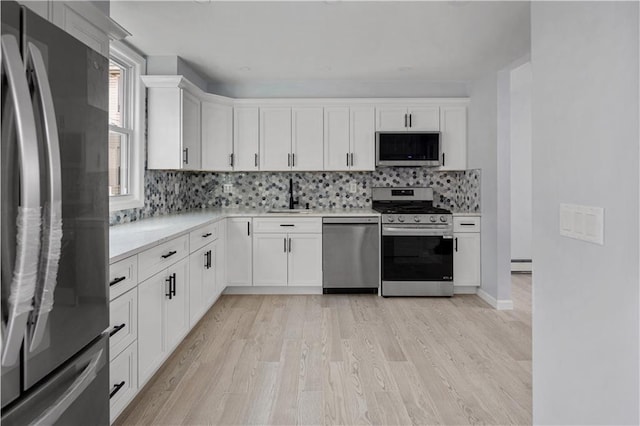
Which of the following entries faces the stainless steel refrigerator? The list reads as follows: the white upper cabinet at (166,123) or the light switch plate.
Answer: the light switch plate

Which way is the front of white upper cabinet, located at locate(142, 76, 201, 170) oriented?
to the viewer's right

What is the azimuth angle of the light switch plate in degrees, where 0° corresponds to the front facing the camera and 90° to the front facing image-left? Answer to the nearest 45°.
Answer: approximately 45°

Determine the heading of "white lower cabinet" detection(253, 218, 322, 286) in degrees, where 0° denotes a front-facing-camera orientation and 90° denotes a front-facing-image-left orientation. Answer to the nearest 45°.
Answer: approximately 0°

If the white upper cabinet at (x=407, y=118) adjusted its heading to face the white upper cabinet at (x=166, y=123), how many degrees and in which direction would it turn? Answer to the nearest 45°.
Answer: approximately 45° to its right

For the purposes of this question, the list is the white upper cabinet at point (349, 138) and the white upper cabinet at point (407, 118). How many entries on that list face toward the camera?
2

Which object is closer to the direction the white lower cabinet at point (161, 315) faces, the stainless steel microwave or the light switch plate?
the light switch plate
